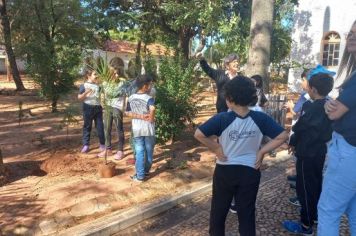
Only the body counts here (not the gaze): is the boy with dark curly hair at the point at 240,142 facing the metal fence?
yes

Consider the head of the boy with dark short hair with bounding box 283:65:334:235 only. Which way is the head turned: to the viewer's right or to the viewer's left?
to the viewer's left

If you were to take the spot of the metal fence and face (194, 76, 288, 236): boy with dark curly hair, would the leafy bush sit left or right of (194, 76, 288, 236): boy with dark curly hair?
right

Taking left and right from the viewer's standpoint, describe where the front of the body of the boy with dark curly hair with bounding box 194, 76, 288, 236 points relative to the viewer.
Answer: facing away from the viewer

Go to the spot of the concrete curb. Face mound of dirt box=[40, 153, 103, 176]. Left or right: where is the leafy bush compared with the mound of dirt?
right
